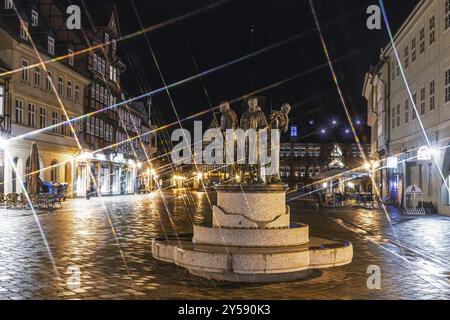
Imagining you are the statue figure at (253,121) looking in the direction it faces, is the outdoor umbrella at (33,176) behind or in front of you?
behind

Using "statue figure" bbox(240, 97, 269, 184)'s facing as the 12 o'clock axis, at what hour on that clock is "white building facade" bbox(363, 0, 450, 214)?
The white building facade is roughly at 7 o'clock from the statue figure.

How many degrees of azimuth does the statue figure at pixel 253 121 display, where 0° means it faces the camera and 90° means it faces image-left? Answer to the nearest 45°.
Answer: approximately 0°

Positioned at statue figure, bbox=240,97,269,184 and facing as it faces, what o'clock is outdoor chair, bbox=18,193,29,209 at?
The outdoor chair is roughly at 5 o'clock from the statue figure.

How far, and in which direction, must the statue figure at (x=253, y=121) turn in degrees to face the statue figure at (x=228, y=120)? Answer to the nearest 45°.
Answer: approximately 90° to its right
